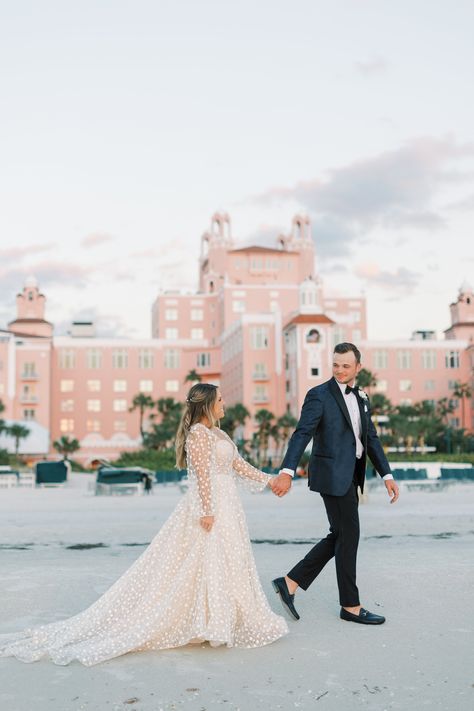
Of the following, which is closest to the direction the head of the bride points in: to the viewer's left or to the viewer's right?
to the viewer's right

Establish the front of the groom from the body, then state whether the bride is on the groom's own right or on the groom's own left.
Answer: on the groom's own right
